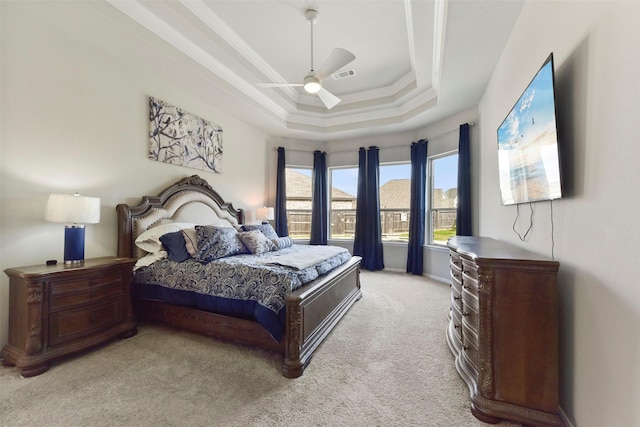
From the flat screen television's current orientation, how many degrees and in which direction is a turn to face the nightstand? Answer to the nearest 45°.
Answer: approximately 45° to its left

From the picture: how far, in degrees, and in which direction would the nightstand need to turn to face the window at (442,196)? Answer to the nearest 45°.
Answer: approximately 45° to its left

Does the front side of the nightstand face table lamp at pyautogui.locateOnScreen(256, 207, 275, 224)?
no

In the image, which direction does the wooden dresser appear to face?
to the viewer's left

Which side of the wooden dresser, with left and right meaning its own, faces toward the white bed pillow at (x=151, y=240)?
front

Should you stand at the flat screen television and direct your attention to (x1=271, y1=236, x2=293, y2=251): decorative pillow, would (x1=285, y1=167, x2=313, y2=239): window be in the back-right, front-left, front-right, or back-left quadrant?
front-right

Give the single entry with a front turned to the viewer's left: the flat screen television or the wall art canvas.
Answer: the flat screen television

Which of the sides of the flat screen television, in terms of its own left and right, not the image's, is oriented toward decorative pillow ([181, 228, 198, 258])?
front

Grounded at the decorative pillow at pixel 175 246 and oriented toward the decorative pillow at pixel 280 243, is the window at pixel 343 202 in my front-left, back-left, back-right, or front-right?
front-left

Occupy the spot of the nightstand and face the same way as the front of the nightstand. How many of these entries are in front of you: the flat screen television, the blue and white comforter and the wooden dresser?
3

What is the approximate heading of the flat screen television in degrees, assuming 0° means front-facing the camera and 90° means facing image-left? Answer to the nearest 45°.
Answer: approximately 90°

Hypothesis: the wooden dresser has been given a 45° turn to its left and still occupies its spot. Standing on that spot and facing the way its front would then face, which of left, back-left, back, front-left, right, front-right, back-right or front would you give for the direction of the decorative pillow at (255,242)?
front-right

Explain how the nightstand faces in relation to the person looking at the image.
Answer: facing the viewer and to the right of the viewer

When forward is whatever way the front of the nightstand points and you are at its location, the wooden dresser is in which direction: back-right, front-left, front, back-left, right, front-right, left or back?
front

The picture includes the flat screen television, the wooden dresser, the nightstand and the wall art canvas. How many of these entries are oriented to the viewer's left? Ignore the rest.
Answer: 2
